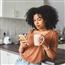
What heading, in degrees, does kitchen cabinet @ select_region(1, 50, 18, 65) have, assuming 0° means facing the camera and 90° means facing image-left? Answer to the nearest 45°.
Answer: approximately 45°

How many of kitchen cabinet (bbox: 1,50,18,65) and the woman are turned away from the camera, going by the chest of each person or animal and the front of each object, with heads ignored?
0

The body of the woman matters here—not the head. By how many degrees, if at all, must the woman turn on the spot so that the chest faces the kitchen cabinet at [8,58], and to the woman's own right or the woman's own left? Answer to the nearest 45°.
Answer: approximately 90° to the woman's own right

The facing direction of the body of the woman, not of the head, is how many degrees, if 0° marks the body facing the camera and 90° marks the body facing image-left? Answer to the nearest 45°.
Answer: approximately 45°

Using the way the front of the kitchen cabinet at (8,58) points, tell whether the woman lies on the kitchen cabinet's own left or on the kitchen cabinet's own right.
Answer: on the kitchen cabinet's own left

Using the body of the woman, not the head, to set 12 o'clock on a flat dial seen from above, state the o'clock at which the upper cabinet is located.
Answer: The upper cabinet is roughly at 4 o'clock from the woman.
